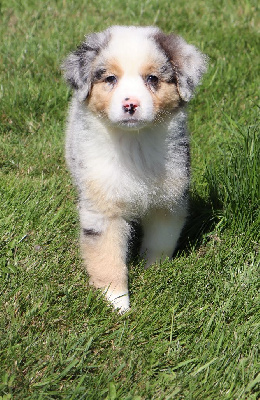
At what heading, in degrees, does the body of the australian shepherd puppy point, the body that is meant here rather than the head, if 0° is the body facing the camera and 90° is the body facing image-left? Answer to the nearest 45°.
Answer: approximately 0°
